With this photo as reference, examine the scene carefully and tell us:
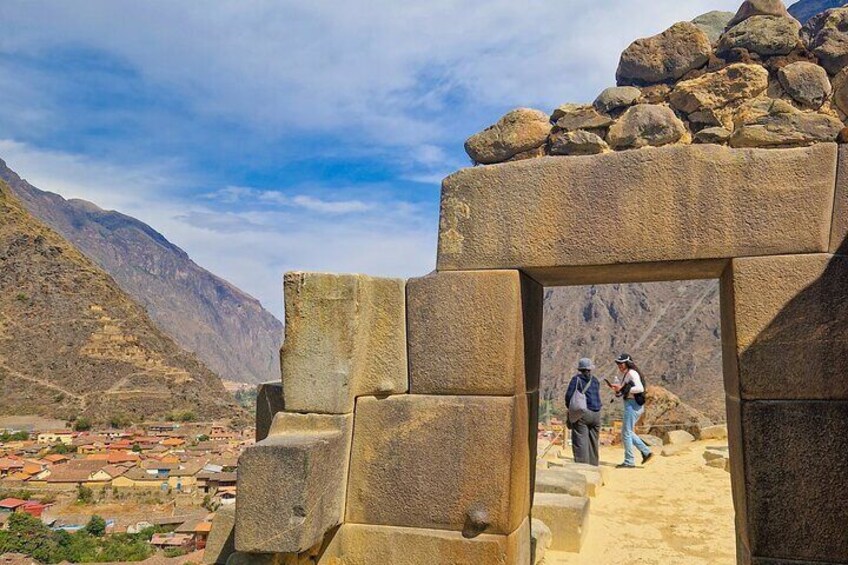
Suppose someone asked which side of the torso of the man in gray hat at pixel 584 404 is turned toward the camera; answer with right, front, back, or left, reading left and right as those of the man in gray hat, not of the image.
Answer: back

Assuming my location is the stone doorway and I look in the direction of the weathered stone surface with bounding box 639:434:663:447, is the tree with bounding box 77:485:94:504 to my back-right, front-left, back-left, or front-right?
front-left

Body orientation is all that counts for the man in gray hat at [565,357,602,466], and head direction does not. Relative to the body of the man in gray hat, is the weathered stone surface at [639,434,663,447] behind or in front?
in front

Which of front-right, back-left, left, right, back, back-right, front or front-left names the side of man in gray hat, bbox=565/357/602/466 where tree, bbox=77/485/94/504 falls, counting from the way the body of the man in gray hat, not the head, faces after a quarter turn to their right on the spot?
back-left

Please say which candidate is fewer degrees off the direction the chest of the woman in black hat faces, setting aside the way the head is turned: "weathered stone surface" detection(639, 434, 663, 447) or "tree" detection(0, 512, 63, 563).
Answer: the tree

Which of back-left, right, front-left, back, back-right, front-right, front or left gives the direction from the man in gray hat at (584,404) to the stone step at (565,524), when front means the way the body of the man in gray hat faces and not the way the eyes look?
back

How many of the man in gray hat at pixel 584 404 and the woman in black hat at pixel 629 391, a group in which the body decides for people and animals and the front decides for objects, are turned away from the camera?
1

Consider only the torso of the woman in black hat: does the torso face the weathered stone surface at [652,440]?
no

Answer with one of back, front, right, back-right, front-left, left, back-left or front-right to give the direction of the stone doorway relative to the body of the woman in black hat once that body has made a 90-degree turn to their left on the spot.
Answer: front

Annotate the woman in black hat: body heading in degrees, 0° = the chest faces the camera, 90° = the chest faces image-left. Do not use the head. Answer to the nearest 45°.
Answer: approximately 90°

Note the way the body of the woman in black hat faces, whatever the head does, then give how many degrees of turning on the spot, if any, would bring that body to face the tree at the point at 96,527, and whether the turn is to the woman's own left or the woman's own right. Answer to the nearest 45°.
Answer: approximately 45° to the woman's own right

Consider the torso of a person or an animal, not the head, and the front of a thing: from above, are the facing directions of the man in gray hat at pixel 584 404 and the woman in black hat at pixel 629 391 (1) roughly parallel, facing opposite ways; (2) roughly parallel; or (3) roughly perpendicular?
roughly perpendicular

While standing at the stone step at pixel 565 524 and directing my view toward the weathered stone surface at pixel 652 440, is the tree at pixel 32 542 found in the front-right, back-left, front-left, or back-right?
front-left

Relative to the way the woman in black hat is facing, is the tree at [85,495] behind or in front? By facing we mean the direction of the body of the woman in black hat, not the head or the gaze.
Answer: in front
